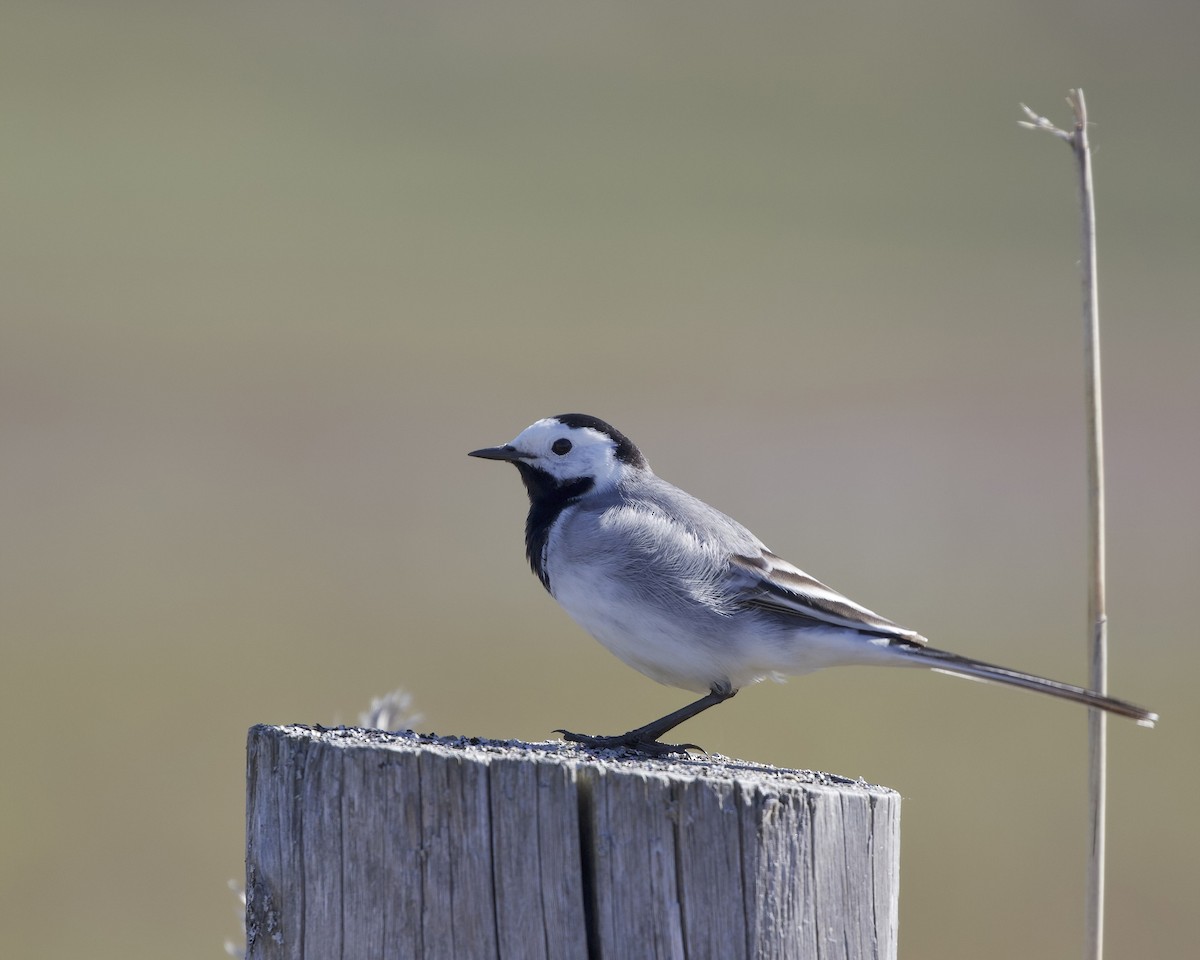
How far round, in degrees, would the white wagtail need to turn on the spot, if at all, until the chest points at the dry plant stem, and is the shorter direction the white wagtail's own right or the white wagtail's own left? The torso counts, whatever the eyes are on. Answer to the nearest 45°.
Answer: approximately 135° to the white wagtail's own left

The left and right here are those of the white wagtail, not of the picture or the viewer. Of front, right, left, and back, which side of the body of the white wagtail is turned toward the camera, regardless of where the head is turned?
left
